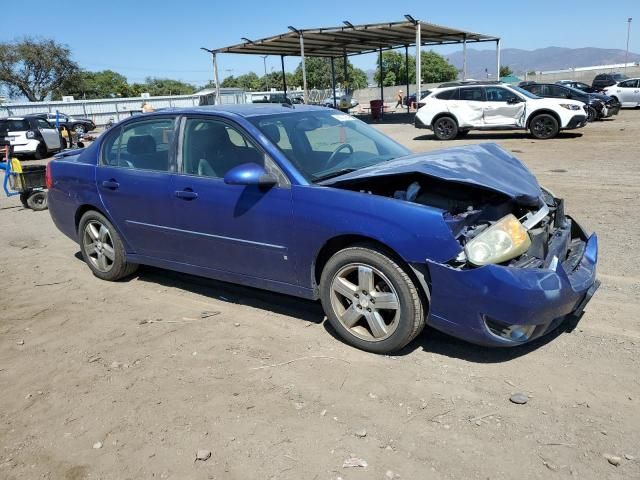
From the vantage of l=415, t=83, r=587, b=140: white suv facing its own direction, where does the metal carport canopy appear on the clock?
The metal carport canopy is roughly at 8 o'clock from the white suv.

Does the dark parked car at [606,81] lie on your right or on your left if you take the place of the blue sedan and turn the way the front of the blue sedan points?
on your left

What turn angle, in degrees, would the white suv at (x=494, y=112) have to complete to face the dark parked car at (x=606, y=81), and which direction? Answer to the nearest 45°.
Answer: approximately 90° to its left

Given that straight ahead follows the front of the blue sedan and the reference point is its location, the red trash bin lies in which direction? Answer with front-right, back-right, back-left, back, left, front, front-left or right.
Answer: back-left

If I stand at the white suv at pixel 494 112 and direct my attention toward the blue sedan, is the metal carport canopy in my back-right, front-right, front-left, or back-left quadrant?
back-right

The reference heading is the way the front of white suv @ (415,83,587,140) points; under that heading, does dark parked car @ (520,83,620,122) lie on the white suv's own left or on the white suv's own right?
on the white suv's own left

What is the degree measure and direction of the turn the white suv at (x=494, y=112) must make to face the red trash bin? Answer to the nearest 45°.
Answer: approximately 135° to its left

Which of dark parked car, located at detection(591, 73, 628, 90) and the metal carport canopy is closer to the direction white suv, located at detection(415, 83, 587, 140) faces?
the dark parked car

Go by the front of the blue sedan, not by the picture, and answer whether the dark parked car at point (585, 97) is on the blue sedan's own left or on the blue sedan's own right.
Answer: on the blue sedan's own left

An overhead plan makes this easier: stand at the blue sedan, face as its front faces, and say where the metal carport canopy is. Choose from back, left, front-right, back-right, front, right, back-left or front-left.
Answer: back-left

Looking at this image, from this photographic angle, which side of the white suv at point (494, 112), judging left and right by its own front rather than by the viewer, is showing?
right

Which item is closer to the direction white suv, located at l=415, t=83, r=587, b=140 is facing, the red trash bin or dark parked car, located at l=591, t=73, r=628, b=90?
the dark parked car
